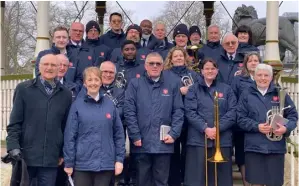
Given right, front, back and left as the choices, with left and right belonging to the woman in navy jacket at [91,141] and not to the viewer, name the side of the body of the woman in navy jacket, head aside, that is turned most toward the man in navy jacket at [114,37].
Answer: back

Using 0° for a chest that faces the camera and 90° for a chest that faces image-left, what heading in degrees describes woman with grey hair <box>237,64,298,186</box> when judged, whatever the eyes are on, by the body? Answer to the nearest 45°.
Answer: approximately 0°

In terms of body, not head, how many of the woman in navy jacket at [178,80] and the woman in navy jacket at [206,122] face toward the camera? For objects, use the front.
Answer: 2

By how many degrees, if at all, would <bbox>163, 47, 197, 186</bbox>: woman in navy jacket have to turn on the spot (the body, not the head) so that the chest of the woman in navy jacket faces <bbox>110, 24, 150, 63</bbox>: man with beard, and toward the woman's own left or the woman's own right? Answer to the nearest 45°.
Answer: approximately 135° to the woman's own right

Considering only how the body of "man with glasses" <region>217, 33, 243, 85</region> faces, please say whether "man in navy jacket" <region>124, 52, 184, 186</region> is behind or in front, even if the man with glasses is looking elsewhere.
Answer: in front

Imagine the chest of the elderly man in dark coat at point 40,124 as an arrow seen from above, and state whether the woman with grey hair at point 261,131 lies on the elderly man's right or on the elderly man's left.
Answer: on the elderly man's left
